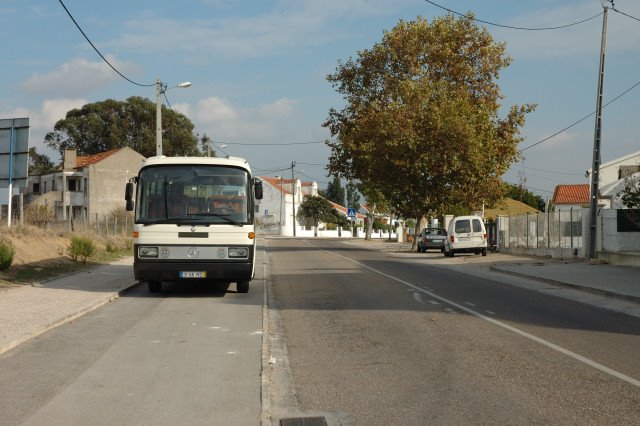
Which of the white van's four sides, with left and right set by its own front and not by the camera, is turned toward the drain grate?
back

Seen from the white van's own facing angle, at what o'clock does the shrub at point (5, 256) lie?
The shrub is roughly at 7 o'clock from the white van.

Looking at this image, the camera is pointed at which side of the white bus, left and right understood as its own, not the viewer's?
front

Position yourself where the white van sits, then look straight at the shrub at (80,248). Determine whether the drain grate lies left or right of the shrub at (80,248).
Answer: left

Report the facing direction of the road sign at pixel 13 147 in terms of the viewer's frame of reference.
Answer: facing away from the viewer

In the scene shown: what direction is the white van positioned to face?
away from the camera

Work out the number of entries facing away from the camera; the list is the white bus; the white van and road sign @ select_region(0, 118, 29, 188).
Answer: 2

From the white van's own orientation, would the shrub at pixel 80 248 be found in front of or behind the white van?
behind

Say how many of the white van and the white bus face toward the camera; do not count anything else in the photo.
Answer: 1
